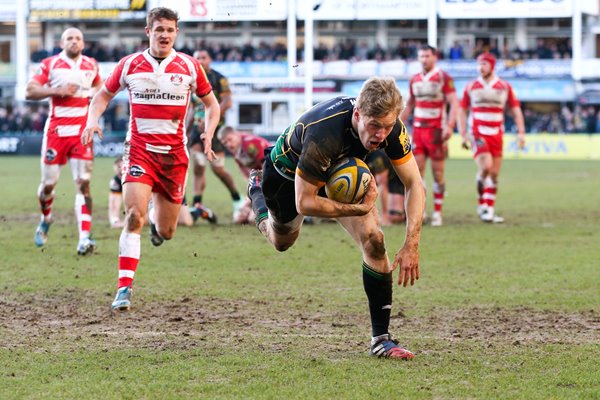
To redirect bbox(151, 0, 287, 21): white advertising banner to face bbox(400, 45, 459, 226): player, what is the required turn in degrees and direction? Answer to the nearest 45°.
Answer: approximately 45° to its left

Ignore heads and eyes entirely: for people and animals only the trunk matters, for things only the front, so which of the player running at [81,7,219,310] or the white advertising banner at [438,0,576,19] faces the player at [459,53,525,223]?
the white advertising banner

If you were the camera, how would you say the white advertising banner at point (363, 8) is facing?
facing the viewer

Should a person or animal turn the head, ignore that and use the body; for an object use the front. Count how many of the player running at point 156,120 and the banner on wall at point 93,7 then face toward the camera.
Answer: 2

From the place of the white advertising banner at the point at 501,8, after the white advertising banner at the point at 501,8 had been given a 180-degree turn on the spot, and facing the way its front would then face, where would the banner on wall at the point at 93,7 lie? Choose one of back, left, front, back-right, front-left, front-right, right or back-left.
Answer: back-left

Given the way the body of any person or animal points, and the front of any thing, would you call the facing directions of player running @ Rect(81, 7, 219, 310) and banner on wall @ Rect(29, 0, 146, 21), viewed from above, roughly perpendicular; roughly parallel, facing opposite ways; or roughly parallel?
roughly parallel

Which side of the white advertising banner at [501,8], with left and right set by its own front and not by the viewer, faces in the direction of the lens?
front

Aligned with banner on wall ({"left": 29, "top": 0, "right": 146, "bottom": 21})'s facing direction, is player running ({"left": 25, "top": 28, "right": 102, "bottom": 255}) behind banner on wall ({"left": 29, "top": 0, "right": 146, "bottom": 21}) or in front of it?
in front

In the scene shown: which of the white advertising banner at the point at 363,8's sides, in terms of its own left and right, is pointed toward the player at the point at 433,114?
front

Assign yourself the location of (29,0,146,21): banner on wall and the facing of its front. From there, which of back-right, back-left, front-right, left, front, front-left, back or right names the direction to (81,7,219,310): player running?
front

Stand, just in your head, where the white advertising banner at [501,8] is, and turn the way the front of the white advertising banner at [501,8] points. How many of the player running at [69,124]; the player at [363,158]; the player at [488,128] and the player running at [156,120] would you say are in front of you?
4

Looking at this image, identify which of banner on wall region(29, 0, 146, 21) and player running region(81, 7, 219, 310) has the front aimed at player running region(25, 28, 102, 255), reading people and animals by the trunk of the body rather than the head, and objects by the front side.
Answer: the banner on wall

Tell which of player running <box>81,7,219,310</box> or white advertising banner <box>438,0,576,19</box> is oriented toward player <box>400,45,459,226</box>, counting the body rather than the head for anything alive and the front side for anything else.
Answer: the white advertising banner

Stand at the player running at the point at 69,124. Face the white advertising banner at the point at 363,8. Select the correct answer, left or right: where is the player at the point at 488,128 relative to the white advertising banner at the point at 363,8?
right

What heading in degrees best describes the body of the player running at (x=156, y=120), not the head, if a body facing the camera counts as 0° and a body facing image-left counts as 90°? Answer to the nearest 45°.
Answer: approximately 0°

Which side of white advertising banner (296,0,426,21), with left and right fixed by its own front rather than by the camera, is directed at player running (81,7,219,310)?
front
